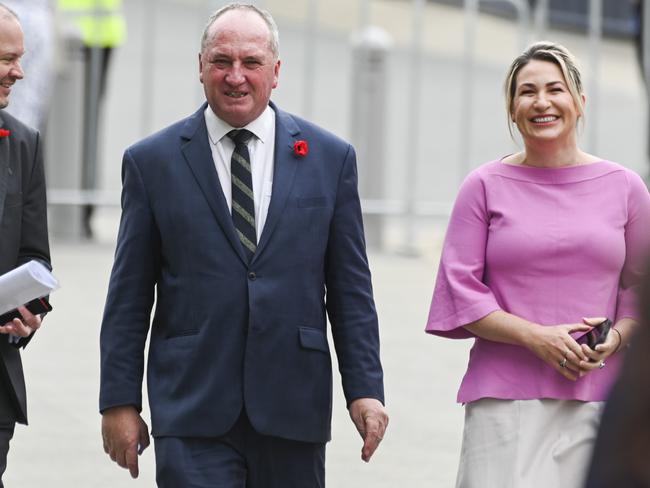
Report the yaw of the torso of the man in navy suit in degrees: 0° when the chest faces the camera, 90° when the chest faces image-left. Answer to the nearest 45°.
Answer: approximately 0°

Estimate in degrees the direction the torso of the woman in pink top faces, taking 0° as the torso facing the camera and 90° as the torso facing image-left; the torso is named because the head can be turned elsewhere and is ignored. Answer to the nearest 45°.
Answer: approximately 0°

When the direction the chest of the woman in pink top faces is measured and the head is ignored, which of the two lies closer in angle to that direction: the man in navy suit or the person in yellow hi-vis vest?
the man in navy suit

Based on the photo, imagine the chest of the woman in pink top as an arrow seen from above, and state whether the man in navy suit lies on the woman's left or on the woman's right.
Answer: on the woman's right

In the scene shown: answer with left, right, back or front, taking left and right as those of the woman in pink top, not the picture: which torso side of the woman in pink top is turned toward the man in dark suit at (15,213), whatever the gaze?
right

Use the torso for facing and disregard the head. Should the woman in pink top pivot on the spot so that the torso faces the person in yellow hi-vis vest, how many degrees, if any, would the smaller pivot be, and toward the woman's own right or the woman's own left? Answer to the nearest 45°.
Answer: approximately 135° to the woman's own right

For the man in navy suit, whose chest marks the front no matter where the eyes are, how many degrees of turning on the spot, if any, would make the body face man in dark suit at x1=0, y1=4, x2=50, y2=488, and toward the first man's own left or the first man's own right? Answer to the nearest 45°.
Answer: approximately 90° to the first man's own right

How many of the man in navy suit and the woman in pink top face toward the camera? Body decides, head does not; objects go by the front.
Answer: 2

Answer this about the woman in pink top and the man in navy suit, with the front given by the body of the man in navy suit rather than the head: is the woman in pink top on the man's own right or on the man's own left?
on the man's own left

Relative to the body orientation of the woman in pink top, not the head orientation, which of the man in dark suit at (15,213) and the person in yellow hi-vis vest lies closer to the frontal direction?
the man in dark suit
